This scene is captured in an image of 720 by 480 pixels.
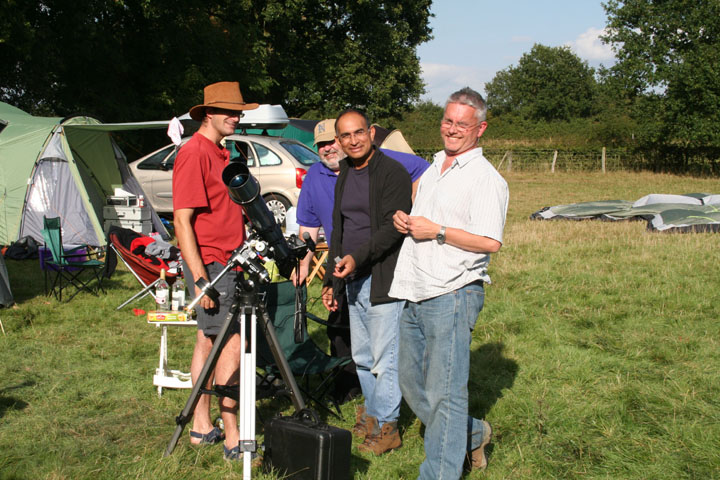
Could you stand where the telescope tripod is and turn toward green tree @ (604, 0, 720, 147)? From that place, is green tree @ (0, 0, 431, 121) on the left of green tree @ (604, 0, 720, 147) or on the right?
left

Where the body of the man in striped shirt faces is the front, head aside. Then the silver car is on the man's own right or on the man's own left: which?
on the man's own right

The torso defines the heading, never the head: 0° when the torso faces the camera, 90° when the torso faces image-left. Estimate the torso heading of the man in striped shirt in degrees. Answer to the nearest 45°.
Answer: approximately 45°

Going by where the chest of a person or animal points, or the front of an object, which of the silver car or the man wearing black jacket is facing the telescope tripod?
the man wearing black jacket

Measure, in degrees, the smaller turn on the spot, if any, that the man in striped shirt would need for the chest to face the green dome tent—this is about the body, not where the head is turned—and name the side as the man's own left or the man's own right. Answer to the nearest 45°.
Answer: approximately 90° to the man's own right

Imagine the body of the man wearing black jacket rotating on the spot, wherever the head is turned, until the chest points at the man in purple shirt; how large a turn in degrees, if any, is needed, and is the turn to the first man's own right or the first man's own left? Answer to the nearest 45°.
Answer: approximately 90° to the first man's own right
